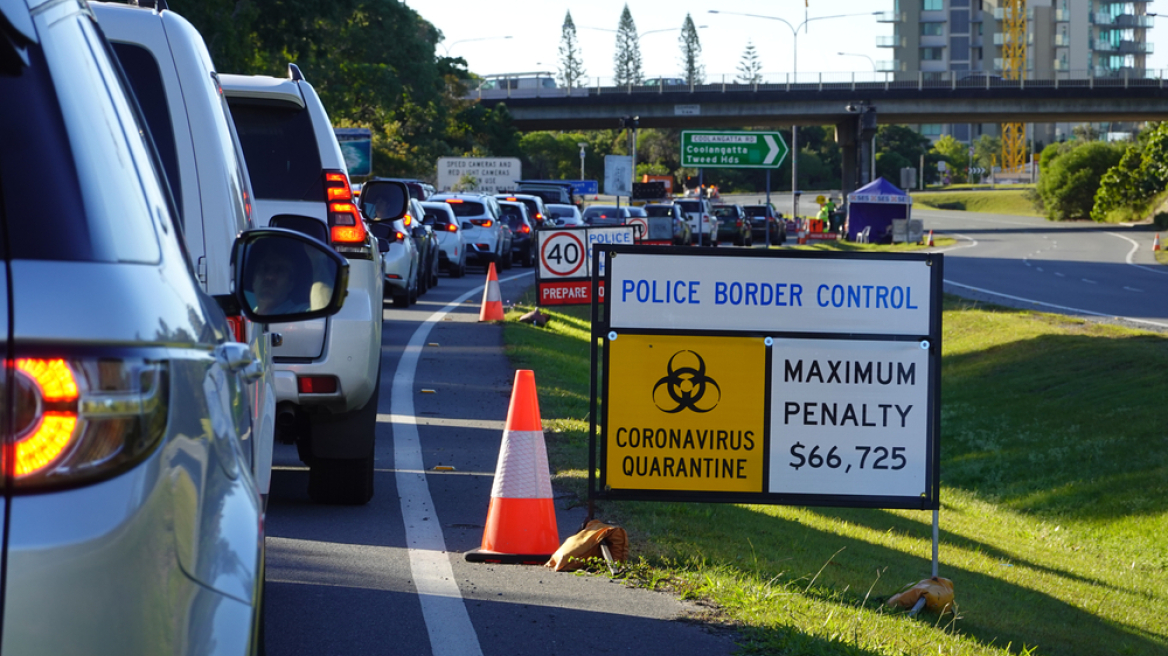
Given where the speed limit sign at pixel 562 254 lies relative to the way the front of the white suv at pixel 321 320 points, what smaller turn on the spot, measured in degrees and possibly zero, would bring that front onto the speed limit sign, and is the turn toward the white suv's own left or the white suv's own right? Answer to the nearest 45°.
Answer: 0° — it already faces it

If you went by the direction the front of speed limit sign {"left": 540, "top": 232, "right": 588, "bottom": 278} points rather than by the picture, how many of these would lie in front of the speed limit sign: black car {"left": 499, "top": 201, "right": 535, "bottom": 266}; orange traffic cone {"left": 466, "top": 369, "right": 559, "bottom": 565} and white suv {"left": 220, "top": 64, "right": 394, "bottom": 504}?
2

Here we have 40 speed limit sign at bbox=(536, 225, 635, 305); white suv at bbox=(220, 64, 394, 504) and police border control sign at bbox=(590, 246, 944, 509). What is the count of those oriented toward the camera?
2

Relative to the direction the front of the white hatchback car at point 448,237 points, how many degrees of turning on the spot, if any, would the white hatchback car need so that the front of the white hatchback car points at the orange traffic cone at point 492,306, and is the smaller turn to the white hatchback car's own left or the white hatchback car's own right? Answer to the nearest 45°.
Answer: approximately 180°

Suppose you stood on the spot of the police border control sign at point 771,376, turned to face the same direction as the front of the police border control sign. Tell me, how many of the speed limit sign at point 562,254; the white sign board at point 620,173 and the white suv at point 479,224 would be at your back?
3

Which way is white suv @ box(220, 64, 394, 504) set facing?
away from the camera

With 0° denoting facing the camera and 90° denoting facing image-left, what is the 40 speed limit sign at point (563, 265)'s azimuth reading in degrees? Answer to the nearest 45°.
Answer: approximately 0°

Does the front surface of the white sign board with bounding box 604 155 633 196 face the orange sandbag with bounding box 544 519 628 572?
yes

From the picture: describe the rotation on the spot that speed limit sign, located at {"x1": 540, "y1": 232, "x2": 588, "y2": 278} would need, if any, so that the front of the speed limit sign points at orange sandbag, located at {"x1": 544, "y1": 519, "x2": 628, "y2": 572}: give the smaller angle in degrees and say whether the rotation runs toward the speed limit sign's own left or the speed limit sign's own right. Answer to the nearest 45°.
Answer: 0° — it already faces it

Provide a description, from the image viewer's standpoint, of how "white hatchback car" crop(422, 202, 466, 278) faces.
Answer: facing away from the viewer

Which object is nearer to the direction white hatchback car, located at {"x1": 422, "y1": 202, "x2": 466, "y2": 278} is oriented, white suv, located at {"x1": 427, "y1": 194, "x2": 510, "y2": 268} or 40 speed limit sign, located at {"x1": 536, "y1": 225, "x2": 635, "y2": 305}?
the white suv

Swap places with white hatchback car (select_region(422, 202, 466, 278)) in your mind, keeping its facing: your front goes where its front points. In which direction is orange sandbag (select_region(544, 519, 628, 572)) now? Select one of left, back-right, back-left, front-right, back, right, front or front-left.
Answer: back

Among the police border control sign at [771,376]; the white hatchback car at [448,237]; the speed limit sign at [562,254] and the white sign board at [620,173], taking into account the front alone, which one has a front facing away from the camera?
the white hatchback car

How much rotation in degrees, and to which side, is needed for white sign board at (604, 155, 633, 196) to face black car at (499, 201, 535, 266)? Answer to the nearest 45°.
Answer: approximately 90° to its right

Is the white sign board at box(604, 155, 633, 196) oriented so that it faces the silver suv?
yes
